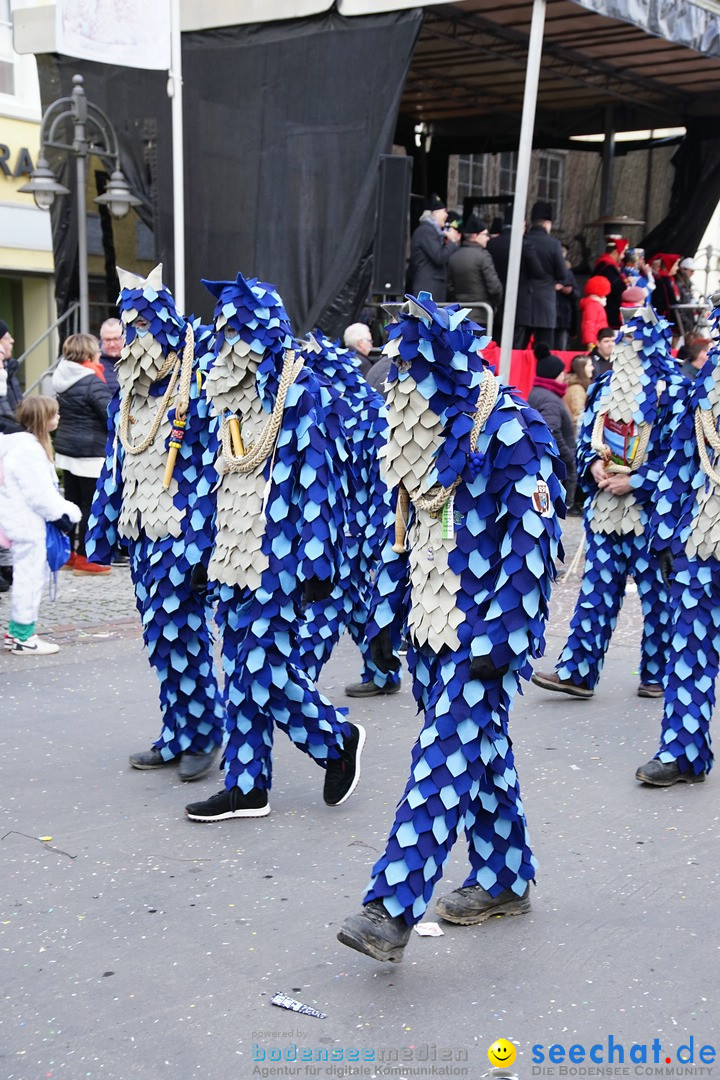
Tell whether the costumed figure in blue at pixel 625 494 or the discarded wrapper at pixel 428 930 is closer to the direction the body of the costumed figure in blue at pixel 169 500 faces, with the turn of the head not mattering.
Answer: the discarded wrapper

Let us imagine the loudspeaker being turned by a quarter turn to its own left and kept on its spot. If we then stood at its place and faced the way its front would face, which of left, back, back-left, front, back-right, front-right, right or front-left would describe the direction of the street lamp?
back-left

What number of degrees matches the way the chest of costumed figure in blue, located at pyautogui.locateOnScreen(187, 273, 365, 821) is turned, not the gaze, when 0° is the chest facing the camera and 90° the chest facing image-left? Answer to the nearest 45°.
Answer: approximately 45°

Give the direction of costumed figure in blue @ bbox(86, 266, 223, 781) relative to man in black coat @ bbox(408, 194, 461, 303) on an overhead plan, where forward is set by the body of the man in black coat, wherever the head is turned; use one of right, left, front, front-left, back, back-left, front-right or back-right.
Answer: right

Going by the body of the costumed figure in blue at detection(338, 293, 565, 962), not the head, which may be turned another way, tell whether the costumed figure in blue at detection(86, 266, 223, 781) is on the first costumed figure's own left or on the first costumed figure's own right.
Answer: on the first costumed figure's own right

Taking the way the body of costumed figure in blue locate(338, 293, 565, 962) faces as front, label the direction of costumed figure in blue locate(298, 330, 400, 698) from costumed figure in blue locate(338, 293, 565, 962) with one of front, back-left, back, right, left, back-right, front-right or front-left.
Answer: back-right

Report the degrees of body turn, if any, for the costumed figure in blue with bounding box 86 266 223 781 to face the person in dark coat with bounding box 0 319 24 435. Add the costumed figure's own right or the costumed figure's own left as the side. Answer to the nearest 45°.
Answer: approximately 135° to the costumed figure's own right

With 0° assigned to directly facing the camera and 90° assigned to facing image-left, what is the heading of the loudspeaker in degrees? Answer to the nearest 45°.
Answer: approximately 0°

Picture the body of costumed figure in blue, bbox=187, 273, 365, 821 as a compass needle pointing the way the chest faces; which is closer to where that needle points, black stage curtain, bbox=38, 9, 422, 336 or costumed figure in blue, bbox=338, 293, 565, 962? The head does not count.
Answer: the costumed figure in blue

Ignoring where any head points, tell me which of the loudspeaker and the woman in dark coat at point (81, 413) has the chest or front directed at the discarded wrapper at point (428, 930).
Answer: the loudspeaker

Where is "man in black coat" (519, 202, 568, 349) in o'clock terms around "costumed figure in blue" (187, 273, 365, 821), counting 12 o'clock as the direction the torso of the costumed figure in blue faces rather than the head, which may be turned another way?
The man in black coat is roughly at 5 o'clock from the costumed figure in blue.

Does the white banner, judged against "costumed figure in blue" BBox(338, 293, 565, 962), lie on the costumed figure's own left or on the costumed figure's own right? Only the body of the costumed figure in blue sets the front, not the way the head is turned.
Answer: on the costumed figure's own right
